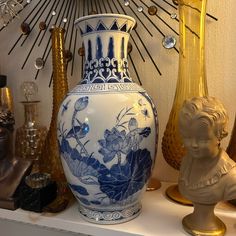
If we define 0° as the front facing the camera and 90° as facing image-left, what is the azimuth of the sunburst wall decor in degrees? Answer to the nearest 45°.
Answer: approximately 0°

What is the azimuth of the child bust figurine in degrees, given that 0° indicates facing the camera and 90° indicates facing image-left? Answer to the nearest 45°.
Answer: approximately 45°
